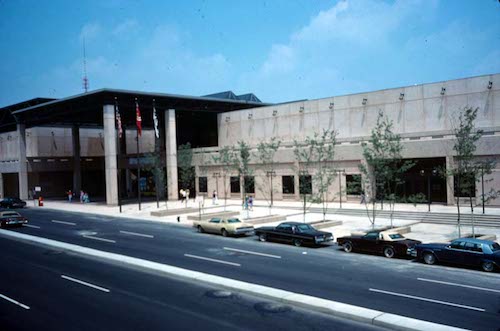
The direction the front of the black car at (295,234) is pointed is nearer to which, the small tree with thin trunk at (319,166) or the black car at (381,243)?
the small tree with thin trunk

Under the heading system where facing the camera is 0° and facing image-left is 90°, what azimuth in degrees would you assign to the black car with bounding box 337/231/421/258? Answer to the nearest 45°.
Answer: approximately 135°

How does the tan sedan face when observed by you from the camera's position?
facing away from the viewer and to the left of the viewer

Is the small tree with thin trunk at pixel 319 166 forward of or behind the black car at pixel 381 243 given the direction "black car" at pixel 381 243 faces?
forward

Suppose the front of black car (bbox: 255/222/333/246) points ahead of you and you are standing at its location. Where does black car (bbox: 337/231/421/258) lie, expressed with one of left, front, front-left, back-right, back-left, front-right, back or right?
back

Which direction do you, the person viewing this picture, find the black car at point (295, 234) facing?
facing away from the viewer and to the left of the viewer

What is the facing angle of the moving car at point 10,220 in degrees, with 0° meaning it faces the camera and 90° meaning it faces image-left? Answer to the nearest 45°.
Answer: approximately 135°

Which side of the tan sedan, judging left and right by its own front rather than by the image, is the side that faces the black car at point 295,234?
back

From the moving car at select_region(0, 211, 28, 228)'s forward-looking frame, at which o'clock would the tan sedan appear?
The tan sedan is roughly at 6 o'clock from the moving car.

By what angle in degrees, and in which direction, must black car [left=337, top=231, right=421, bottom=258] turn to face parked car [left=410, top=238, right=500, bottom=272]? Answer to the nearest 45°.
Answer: approximately 180°

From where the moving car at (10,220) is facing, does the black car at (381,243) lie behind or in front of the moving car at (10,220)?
behind

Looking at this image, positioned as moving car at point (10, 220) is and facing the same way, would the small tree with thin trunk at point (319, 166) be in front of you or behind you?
behind

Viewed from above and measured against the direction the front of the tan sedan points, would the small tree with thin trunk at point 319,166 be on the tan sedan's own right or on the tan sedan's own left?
on the tan sedan's own right

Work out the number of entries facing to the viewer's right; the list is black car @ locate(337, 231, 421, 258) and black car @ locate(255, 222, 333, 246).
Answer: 0
